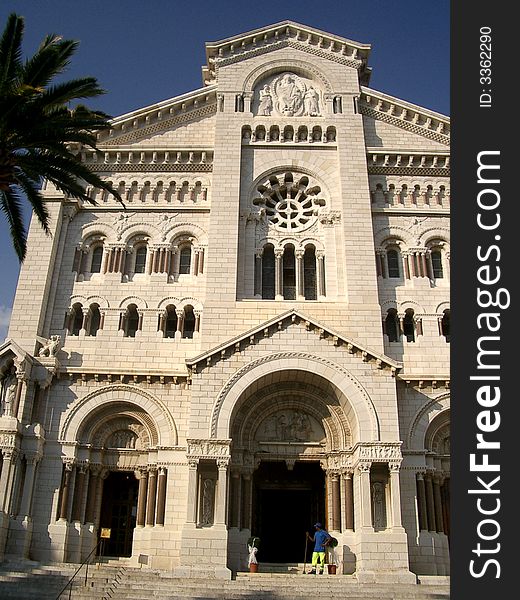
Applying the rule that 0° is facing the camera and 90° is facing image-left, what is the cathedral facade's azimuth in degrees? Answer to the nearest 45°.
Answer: approximately 0°

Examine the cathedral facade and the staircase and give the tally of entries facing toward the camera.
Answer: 2
